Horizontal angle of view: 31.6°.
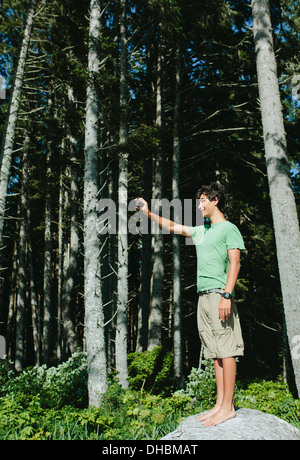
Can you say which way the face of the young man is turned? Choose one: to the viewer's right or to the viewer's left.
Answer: to the viewer's left

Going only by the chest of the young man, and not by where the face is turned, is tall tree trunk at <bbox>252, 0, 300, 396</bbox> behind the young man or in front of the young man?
behind

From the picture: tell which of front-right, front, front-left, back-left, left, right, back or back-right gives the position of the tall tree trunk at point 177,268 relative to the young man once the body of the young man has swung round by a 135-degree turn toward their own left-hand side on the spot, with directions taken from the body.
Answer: left

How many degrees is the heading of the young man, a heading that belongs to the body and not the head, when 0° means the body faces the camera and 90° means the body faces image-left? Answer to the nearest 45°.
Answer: approximately 45°

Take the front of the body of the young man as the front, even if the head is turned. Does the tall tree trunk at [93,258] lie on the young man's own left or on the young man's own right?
on the young man's own right

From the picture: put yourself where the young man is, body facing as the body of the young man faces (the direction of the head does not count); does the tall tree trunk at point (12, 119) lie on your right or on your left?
on your right

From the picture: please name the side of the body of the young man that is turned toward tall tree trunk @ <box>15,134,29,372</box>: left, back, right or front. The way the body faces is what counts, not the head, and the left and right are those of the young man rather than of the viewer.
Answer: right
